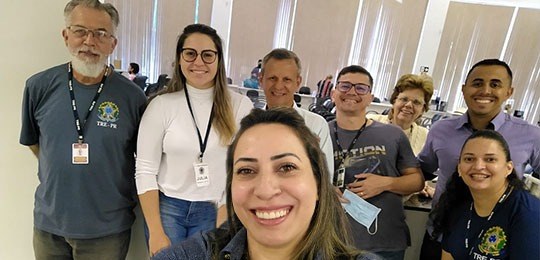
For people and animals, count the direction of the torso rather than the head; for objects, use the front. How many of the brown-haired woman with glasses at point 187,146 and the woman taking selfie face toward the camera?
2

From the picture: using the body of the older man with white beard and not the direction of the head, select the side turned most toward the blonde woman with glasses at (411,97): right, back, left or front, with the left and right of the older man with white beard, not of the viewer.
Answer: left

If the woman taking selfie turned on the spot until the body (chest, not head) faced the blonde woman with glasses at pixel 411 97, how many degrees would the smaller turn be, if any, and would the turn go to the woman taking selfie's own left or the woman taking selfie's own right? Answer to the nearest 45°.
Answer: approximately 135° to the woman taking selfie's own left

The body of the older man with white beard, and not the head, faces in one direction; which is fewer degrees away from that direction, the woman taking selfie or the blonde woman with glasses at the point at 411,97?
the woman taking selfie

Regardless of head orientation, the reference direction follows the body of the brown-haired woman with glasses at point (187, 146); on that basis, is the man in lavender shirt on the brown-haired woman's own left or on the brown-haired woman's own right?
on the brown-haired woman's own left

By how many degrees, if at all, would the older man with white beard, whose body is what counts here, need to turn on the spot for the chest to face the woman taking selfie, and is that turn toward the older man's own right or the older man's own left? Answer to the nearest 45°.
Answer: approximately 45° to the older man's own left

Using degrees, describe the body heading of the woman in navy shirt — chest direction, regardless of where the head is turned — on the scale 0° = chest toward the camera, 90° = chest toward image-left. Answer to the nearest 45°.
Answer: approximately 45°

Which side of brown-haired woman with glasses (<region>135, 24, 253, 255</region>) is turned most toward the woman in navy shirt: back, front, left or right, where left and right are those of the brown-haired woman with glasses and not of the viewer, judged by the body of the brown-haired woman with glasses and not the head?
left
